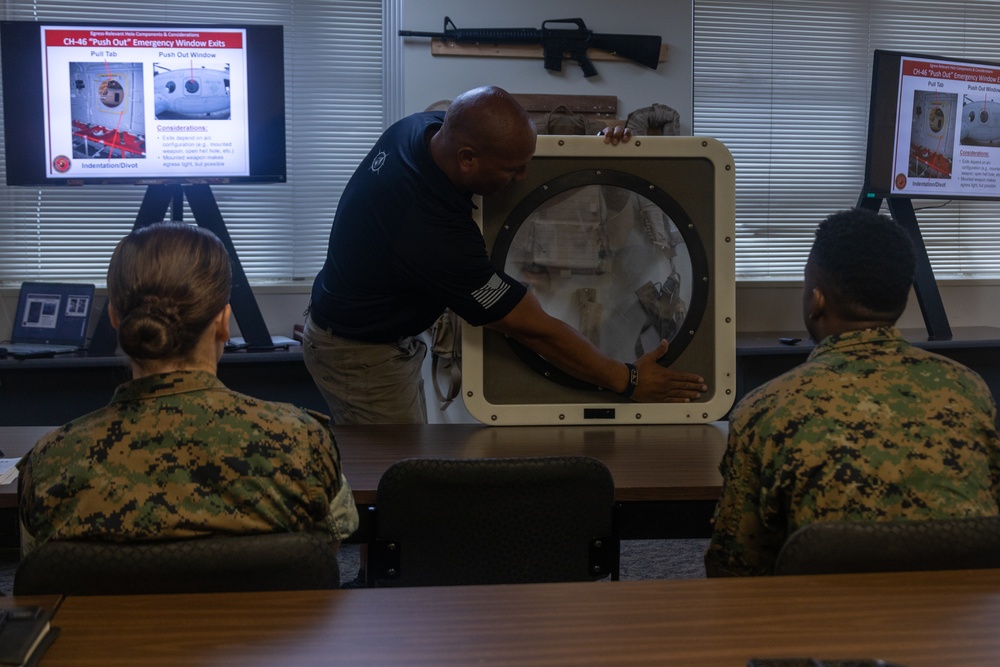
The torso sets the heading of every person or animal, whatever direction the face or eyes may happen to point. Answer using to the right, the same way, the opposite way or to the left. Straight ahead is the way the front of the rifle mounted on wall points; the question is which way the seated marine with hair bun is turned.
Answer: to the right

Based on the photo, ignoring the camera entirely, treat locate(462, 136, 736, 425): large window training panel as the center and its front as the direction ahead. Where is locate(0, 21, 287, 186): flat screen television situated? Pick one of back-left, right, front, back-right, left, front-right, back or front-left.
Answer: back-right

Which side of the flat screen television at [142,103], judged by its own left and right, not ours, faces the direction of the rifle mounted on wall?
left

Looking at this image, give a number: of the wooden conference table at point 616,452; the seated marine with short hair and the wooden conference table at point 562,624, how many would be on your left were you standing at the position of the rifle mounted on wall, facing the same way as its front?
3

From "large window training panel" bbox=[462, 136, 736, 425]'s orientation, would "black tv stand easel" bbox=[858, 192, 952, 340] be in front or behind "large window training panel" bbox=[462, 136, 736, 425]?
behind

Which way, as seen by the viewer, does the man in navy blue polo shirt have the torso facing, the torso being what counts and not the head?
to the viewer's right

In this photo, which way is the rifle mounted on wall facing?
to the viewer's left

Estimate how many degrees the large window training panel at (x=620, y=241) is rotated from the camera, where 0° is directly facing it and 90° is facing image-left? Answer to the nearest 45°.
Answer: approximately 0°

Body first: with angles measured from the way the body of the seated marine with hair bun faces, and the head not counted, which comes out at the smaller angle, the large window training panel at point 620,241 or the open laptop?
the open laptop

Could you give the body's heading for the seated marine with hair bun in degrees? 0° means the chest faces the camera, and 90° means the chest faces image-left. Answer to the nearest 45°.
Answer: approximately 180°

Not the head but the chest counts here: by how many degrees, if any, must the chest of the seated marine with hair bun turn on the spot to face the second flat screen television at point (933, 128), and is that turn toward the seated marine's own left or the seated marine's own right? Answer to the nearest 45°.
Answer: approximately 45° to the seated marine's own right

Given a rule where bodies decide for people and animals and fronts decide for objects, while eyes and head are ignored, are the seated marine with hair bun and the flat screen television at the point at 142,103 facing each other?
yes

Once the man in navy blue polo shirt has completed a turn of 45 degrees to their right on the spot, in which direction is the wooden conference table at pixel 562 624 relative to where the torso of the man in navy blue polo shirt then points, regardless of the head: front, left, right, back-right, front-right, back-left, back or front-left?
front-right

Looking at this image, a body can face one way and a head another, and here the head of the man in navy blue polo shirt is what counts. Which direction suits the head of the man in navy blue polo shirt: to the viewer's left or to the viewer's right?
to the viewer's right
